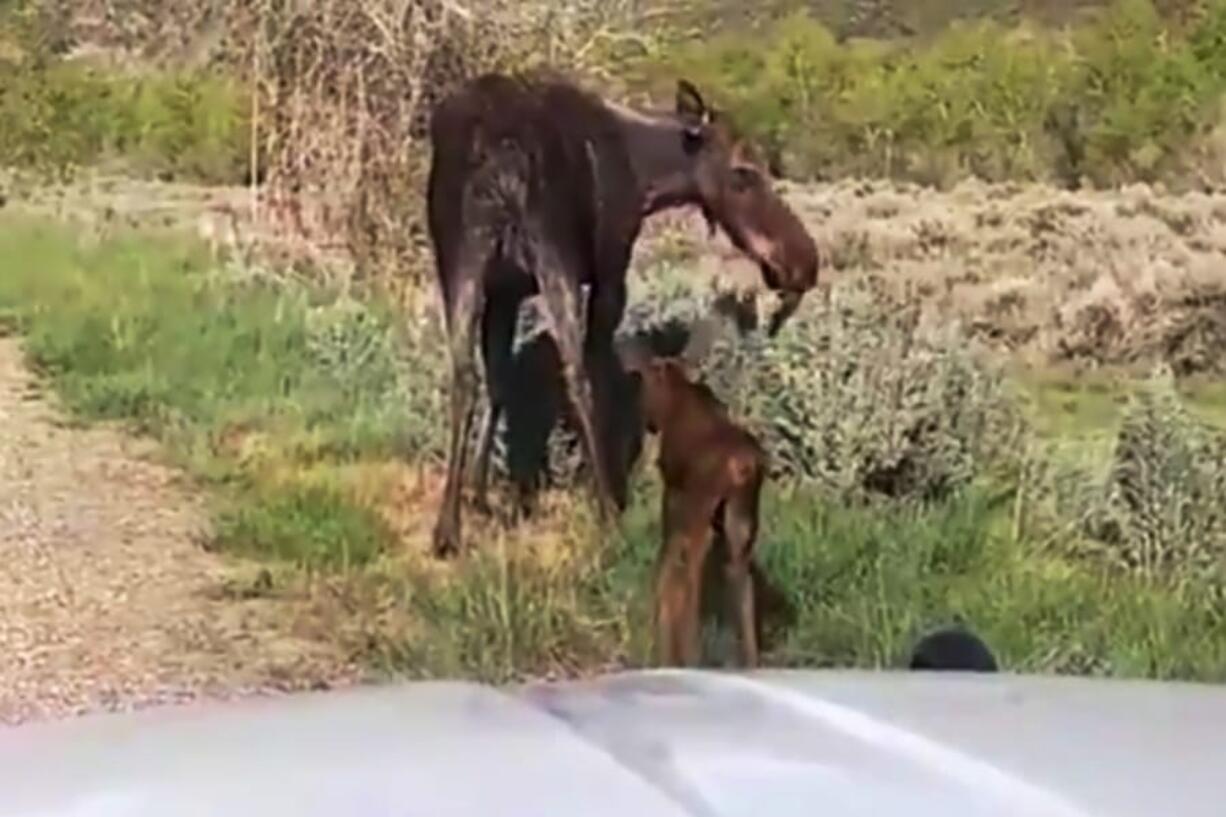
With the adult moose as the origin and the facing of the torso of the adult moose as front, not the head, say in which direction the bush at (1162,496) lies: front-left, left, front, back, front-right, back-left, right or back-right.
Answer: front-right

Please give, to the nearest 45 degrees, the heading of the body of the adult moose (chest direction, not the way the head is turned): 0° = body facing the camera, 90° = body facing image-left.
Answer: approximately 225°

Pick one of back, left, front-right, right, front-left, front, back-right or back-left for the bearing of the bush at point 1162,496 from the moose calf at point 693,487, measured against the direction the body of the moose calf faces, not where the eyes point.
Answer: back-right

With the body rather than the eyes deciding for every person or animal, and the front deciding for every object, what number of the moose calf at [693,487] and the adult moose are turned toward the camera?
0

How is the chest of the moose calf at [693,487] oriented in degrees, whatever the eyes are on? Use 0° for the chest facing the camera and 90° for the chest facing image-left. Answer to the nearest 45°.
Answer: approximately 135°

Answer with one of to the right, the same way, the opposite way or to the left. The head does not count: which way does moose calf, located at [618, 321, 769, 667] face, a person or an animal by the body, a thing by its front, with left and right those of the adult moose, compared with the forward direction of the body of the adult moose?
to the left
